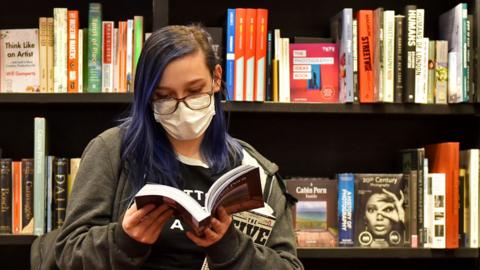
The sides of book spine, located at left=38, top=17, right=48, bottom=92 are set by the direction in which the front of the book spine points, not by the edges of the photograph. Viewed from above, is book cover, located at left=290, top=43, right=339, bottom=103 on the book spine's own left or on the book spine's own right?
on the book spine's own left

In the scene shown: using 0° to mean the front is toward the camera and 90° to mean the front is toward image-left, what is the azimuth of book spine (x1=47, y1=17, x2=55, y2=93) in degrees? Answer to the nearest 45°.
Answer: approximately 0°

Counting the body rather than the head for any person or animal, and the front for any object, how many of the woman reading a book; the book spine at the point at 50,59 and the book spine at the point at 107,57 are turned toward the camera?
3

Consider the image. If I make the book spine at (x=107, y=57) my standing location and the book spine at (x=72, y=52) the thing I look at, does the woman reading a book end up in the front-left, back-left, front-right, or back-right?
back-left

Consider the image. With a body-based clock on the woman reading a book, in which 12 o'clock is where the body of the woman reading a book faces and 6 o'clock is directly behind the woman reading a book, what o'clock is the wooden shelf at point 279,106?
The wooden shelf is roughly at 7 o'clock from the woman reading a book.
